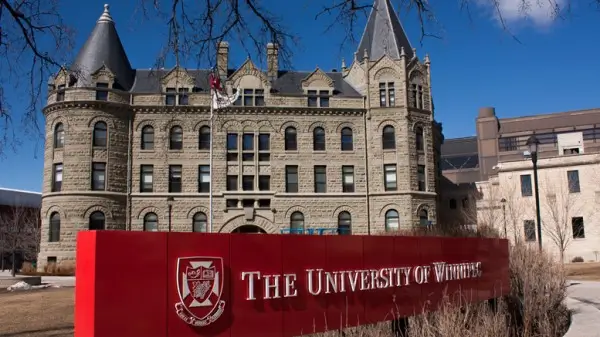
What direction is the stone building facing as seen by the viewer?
toward the camera

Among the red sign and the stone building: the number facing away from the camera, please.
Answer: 0

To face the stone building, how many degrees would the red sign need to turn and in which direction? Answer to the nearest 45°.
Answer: approximately 135° to its left

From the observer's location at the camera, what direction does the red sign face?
facing the viewer and to the right of the viewer

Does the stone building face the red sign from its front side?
yes
